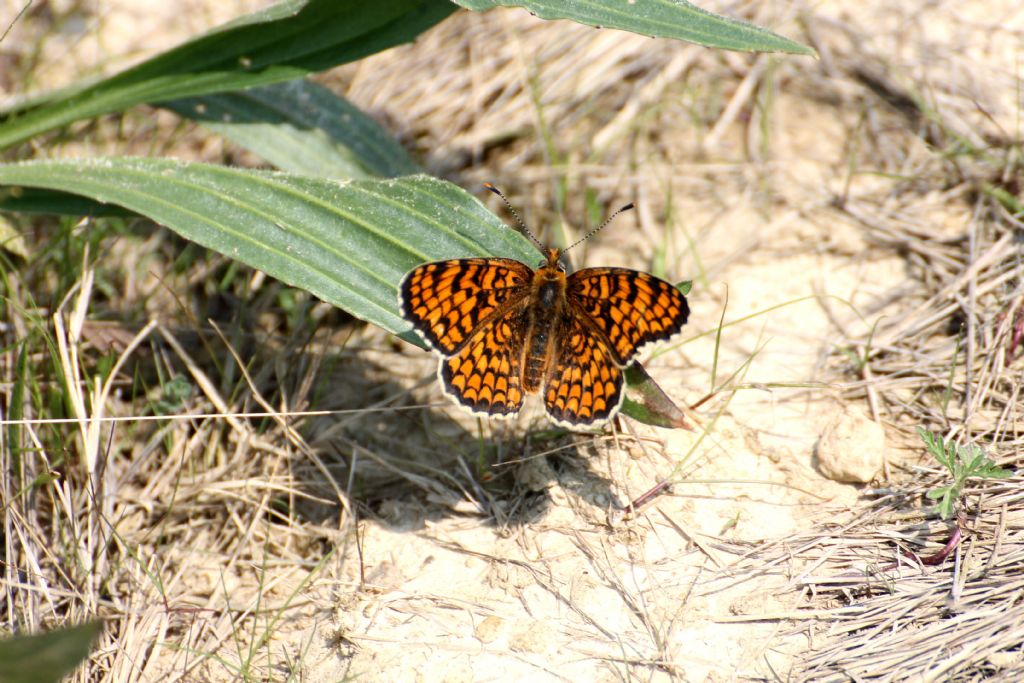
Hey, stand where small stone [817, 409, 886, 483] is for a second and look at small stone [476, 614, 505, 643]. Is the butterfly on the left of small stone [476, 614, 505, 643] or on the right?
right

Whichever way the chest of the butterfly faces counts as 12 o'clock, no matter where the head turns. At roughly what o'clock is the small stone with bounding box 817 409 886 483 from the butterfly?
The small stone is roughly at 3 o'clock from the butterfly.

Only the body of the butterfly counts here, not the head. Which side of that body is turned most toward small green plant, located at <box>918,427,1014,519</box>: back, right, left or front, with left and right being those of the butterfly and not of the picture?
right

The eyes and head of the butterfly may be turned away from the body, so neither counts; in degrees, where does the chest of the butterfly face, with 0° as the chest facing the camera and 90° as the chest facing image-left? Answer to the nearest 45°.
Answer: approximately 180°

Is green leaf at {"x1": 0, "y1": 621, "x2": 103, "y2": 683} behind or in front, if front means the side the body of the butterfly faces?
behind
